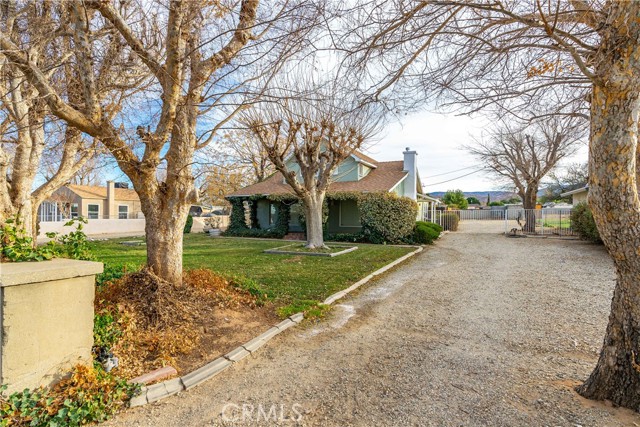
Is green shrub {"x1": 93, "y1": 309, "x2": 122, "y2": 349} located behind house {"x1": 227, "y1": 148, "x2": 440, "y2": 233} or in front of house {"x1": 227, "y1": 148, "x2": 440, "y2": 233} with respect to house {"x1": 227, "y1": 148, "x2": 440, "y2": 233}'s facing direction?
in front

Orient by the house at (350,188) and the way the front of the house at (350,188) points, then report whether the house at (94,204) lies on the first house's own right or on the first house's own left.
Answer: on the first house's own right

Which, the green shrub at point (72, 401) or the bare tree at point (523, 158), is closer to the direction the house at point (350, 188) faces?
the green shrub

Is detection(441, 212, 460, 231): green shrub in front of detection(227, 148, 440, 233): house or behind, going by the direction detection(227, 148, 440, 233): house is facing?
behind

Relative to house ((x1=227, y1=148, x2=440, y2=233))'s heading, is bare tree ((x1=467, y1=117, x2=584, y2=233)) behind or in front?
behind

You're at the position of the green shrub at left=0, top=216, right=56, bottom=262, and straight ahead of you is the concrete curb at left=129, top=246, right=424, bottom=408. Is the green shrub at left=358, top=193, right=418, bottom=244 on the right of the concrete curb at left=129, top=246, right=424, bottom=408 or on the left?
left

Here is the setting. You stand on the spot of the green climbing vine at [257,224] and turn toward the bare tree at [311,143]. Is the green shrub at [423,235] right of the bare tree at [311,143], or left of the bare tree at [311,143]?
left

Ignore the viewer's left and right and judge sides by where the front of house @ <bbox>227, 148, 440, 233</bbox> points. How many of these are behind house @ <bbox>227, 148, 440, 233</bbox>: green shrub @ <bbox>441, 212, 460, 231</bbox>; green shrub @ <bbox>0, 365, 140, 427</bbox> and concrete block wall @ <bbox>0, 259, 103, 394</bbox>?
1

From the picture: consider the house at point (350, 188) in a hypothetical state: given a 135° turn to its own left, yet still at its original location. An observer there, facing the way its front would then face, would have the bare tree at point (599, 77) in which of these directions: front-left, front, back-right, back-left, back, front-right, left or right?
right

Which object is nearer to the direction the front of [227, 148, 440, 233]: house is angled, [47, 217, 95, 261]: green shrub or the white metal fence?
the green shrub

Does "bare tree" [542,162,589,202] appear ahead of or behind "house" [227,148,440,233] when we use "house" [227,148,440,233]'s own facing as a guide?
behind

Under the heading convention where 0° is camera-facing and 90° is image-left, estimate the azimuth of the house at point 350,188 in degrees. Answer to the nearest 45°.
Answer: approximately 45°

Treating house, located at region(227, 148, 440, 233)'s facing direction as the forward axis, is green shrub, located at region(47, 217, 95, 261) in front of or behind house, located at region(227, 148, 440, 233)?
in front
